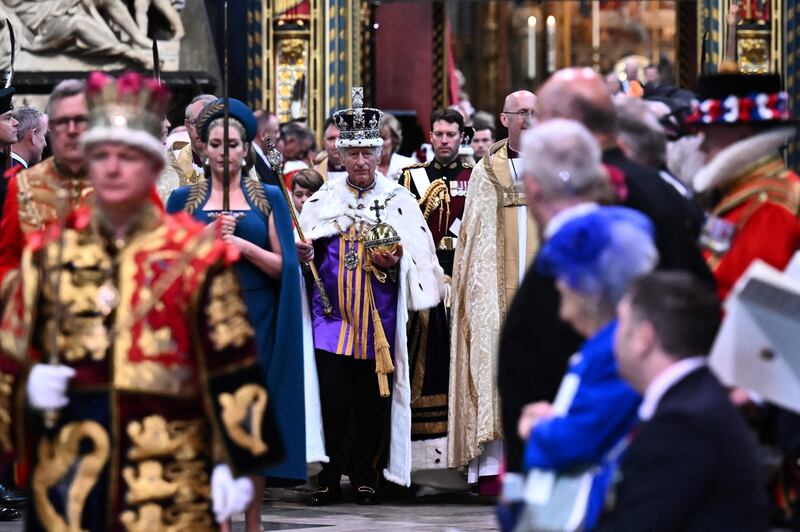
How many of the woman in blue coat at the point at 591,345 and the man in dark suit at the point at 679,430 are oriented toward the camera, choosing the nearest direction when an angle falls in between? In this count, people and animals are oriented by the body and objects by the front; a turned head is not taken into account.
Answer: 0

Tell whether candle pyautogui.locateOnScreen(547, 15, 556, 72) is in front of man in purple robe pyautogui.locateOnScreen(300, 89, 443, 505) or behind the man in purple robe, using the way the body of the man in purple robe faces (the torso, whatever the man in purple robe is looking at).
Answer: behind

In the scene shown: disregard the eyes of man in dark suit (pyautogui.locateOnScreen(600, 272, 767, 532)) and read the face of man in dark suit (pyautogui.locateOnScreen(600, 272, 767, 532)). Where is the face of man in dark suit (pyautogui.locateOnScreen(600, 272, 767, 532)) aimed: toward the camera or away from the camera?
away from the camera

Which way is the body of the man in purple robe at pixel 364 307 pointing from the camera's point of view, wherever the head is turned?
toward the camera

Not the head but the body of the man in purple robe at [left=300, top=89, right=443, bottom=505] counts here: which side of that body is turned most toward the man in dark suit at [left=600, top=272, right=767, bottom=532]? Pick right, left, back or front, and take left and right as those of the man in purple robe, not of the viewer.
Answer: front

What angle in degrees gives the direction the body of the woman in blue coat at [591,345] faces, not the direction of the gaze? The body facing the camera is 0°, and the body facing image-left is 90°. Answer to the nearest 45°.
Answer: approximately 90°

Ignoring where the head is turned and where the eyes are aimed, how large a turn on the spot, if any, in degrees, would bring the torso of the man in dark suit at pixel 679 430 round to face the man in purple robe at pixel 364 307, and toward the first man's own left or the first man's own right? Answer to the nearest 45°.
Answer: approximately 45° to the first man's own right

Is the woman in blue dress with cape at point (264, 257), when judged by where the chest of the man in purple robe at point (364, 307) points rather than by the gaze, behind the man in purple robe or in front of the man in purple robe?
in front

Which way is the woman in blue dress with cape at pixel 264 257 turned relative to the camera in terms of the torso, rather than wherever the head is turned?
toward the camera

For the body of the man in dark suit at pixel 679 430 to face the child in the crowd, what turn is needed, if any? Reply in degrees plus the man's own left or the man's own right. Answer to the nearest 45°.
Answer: approximately 45° to the man's own right

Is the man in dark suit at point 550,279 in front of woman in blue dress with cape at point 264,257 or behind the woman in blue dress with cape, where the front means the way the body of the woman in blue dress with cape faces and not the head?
in front

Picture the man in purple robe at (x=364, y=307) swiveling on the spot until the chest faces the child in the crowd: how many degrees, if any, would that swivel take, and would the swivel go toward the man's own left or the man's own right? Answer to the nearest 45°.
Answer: approximately 180°

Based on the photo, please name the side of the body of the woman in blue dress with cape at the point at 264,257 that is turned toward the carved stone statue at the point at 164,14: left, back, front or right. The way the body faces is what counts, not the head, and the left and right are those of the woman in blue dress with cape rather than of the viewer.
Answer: back

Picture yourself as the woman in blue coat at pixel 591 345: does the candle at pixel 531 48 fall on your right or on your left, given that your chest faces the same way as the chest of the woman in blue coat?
on your right
